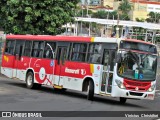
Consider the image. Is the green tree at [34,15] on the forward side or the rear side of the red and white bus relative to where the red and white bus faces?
on the rear side

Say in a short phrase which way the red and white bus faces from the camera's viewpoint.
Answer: facing the viewer and to the right of the viewer
